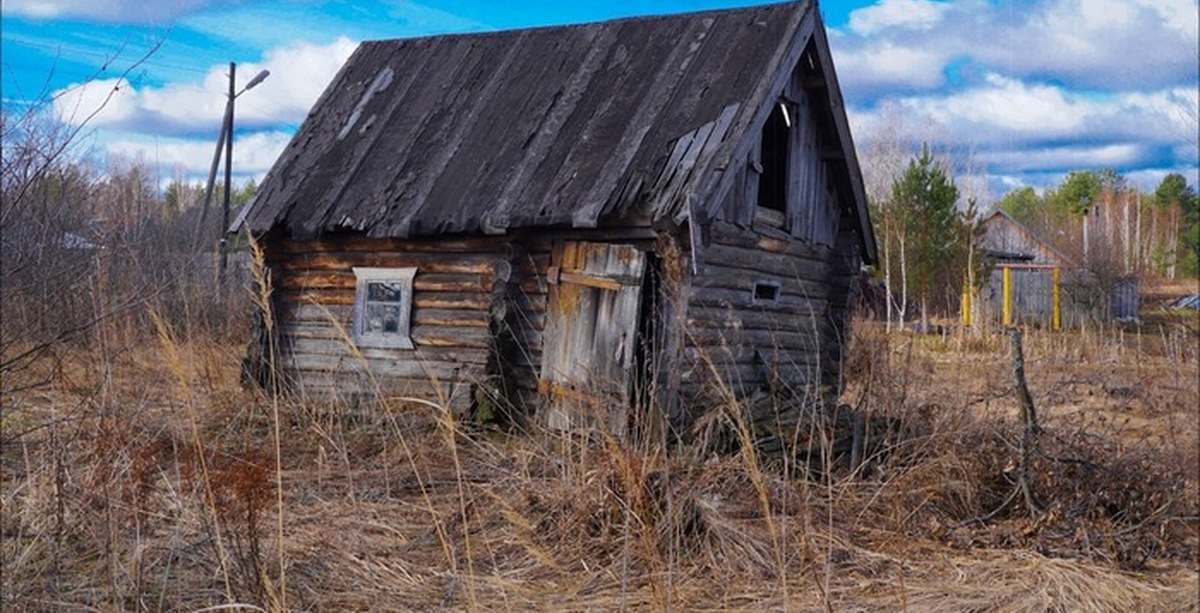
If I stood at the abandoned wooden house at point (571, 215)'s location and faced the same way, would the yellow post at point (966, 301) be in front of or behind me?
behind

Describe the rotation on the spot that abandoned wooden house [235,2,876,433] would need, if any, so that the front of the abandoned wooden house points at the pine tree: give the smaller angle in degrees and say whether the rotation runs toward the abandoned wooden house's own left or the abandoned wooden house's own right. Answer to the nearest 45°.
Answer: approximately 180°

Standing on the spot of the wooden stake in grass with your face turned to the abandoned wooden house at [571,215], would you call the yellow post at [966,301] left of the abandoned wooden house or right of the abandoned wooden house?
right

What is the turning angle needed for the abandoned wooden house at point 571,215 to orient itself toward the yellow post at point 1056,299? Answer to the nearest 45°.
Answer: approximately 180°

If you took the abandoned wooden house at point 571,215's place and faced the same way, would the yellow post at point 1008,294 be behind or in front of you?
behind

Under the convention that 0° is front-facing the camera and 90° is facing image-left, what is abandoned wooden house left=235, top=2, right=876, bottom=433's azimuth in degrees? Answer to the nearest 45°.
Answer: approximately 45°

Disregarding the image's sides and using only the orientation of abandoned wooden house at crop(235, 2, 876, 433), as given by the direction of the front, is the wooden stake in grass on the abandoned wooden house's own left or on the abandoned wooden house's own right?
on the abandoned wooden house's own left

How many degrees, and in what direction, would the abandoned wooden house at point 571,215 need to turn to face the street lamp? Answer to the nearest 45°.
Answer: approximately 90° to its right
